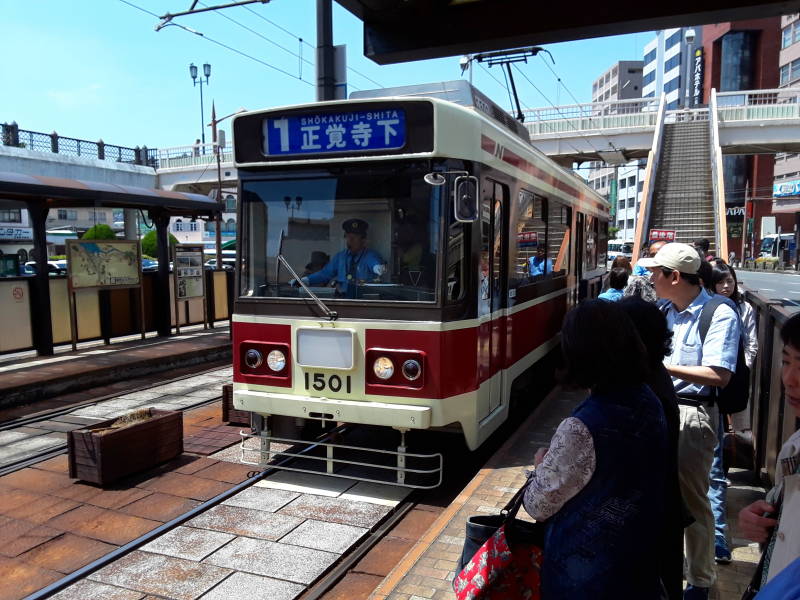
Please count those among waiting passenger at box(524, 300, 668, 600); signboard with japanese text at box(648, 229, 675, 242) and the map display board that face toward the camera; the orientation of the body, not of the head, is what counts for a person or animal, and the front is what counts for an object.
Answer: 2

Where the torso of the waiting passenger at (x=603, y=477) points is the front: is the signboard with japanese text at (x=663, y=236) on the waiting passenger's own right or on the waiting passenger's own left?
on the waiting passenger's own right

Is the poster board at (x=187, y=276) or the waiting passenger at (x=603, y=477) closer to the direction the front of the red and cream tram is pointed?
the waiting passenger

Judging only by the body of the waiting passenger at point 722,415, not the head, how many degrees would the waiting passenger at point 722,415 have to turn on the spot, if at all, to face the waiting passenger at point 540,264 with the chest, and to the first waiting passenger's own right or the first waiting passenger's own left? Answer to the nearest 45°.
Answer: approximately 90° to the first waiting passenger's own right

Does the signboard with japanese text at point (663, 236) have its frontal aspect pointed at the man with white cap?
yes

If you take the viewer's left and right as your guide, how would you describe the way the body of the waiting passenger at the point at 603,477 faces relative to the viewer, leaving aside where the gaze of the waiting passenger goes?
facing away from the viewer and to the left of the viewer

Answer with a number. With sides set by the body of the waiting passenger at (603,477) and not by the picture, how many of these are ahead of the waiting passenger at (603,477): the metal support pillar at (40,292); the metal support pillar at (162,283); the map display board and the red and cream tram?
4

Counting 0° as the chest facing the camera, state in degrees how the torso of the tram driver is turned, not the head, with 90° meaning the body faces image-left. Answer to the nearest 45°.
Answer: approximately 45°

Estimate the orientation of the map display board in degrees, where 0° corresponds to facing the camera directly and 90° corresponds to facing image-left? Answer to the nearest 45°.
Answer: approximately 0°

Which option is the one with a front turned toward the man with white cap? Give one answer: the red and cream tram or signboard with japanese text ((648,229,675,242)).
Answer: the signboard with japanese text

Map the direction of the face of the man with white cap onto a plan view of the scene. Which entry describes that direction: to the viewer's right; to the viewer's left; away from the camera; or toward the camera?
to the viewer's left
